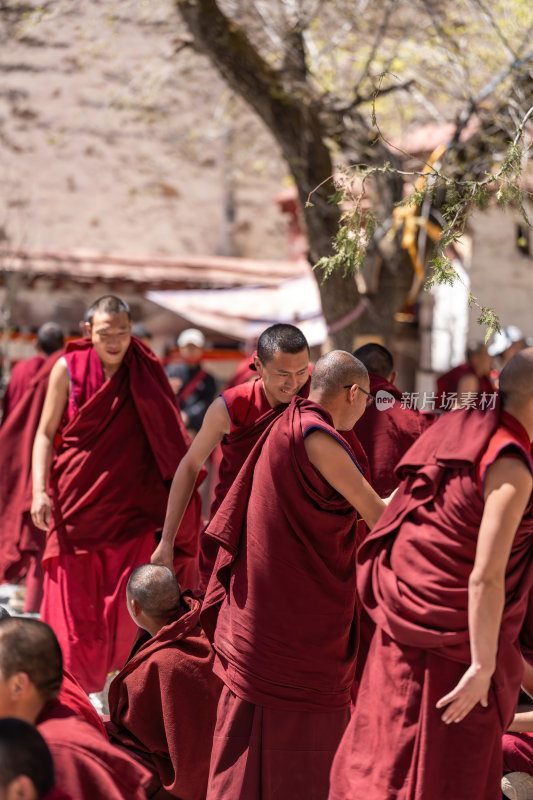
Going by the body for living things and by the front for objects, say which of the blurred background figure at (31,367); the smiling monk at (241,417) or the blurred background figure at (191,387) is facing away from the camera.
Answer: the blurred background figure at (31,367)

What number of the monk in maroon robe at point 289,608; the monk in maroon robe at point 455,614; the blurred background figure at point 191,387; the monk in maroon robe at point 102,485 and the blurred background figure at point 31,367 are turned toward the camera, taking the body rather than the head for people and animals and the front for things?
2

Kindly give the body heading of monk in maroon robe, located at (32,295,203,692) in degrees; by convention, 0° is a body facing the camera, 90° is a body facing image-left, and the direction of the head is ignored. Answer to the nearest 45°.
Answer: approximately 0°

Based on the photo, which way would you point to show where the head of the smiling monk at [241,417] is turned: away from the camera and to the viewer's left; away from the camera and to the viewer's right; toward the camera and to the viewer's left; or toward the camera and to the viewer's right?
toward the camera and to the viewer's right

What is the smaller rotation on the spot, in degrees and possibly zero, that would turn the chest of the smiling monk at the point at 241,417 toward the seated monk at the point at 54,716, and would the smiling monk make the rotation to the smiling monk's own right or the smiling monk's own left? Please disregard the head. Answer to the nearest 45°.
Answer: approximately 45° to the smiling monk's own right

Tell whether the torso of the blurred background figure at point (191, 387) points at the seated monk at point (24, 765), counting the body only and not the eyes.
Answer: yes

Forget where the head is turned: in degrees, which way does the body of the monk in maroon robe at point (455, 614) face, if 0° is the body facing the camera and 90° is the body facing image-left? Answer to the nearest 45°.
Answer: approximately 225°

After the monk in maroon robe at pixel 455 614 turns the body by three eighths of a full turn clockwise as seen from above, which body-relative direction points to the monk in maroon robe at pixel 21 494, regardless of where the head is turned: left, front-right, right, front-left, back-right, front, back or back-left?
back-right

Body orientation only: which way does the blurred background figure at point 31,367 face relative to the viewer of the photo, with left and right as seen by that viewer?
facing away from the viewer

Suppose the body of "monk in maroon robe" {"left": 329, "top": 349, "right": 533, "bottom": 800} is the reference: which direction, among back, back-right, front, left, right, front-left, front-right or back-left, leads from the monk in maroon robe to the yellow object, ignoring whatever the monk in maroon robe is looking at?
front-left

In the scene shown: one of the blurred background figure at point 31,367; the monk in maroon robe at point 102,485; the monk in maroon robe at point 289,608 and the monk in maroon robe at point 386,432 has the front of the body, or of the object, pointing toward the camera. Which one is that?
the monk in maroon robe at point 102,485

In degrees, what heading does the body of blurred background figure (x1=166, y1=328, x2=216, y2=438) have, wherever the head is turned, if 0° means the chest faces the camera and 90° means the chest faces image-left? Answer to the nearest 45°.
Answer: approximately 0°
